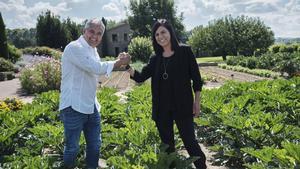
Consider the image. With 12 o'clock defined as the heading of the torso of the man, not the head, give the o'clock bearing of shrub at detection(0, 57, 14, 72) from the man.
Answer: The shrub is roughly at 7 o'clock from the man.

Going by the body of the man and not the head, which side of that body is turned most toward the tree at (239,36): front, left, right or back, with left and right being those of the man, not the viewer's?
left

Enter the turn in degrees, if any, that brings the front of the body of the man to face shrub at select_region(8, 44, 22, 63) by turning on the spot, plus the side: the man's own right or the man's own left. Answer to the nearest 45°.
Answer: approximately 135° to the man's own left

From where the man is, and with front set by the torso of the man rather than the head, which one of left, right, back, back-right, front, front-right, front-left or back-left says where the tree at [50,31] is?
back-left

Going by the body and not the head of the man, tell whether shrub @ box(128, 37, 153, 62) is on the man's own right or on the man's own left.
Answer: on the man's own left

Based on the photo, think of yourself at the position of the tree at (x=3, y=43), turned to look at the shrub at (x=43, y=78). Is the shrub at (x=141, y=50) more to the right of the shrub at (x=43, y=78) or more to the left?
left

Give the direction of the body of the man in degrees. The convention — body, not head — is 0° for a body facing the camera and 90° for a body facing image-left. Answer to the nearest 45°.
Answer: approximately 315°

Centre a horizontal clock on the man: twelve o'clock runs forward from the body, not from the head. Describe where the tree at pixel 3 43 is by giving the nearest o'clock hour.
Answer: The tree is roughly at 7 o'clock from the man.

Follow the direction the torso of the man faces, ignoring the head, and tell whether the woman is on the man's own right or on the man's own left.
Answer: on the man's own left

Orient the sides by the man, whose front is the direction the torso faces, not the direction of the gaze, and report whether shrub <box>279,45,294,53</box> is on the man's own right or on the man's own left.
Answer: on the man's own left
